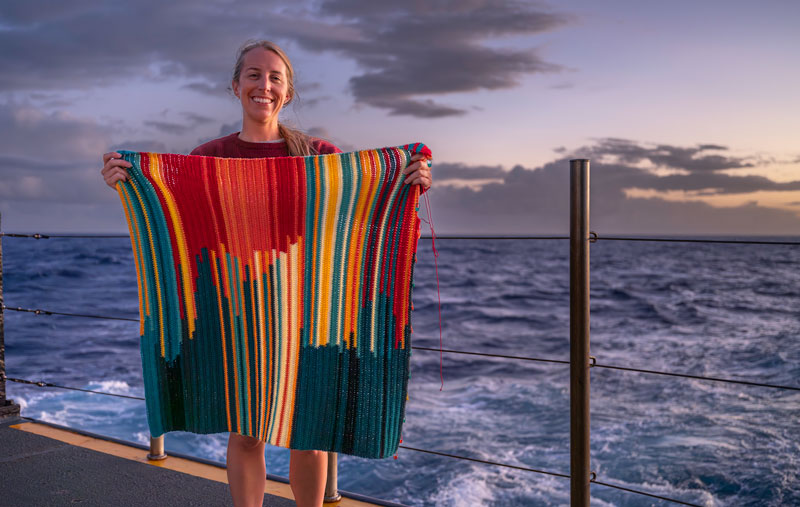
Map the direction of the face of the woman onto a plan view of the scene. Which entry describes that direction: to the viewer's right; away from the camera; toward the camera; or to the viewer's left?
toward the camera

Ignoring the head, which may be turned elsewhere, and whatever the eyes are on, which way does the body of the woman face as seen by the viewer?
toward the camera

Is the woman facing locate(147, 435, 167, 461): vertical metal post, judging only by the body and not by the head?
no
